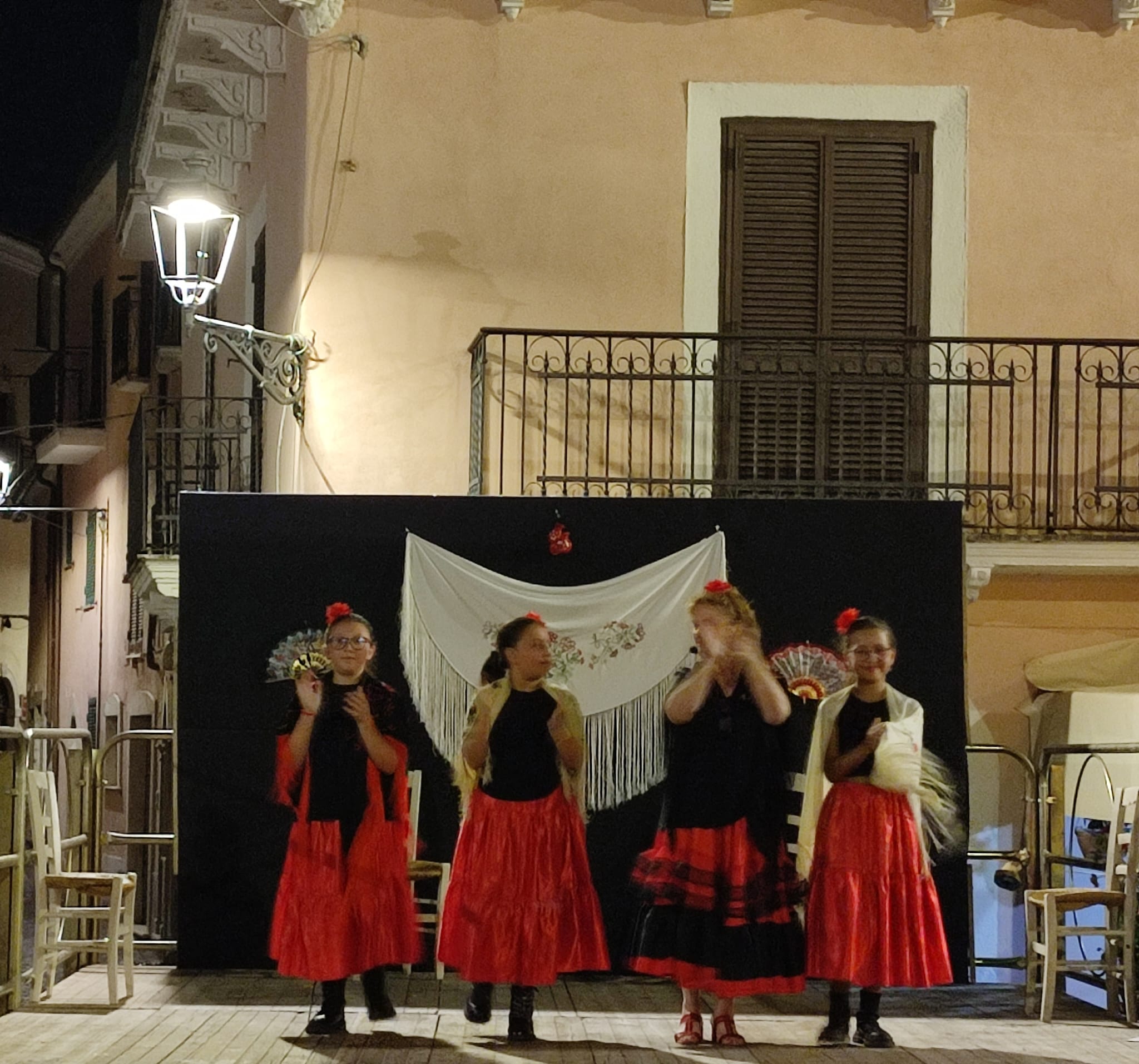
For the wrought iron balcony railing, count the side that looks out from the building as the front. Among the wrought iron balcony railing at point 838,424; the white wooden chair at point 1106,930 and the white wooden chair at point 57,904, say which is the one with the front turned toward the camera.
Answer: the wrought iron balcony railing

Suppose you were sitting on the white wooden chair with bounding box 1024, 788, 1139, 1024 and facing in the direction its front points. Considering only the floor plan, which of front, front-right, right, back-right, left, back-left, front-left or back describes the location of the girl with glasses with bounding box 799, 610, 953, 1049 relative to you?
front-left

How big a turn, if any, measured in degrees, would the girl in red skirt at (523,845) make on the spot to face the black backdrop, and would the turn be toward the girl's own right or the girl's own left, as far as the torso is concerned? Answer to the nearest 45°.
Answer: approximately 180°

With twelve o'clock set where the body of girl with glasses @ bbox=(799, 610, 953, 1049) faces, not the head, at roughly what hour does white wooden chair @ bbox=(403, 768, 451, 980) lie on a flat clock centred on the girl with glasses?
The white wooden chair is roughly at 4 o'clock from the girl with glasses.

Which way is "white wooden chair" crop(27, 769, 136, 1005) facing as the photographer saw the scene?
facing to the right of the viewer

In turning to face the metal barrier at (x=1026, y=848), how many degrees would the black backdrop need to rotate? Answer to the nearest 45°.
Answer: approximately 90° to its left

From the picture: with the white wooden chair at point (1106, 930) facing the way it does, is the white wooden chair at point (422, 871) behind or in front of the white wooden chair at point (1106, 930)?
in front

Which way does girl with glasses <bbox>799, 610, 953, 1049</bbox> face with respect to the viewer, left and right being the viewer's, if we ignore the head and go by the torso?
facing the viewer

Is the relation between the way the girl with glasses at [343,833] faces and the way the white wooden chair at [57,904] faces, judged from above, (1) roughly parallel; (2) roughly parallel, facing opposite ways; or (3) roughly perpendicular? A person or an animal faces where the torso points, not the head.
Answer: roughly perpendicular

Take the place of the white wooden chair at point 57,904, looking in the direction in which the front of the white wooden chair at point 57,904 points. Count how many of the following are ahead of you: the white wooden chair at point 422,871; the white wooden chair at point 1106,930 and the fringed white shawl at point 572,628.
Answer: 3

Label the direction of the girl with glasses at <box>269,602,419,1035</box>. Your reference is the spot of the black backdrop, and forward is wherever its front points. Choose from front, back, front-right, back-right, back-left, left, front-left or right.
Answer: front

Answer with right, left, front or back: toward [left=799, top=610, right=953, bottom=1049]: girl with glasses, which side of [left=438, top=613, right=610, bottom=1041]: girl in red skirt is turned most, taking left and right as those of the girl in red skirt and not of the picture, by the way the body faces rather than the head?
left

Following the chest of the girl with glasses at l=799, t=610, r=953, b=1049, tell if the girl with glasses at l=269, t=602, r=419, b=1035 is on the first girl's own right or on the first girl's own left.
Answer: on the first girl's own right

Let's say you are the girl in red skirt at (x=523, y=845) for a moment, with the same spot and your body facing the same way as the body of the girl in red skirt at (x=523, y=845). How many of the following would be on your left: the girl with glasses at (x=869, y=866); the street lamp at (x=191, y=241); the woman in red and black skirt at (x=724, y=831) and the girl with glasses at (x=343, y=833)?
2

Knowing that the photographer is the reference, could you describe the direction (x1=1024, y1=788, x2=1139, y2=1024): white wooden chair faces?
facing to the left of the viewer

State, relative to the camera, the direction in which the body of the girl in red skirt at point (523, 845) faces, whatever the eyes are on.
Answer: toward the camera

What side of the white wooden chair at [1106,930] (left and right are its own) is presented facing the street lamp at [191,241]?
front

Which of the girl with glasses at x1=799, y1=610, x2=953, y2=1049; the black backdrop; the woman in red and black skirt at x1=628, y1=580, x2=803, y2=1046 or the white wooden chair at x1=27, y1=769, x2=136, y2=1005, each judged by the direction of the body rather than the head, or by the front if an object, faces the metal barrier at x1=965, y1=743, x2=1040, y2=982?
the white wooden chair

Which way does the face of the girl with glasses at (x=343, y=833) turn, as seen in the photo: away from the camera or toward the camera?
toward the camera

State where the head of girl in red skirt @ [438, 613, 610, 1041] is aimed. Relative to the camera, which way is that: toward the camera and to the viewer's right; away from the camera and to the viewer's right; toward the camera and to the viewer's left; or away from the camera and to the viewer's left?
toward the camera and to the viewer's right
